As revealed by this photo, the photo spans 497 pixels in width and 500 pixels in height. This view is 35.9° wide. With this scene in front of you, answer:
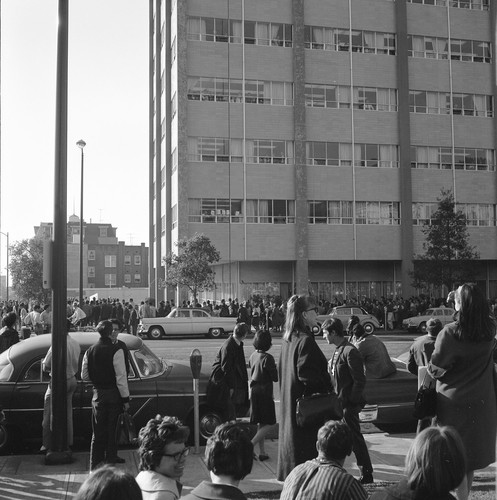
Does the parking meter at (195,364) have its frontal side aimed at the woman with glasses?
yes

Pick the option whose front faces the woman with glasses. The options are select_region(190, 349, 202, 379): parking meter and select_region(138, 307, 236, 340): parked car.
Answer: the parking meter

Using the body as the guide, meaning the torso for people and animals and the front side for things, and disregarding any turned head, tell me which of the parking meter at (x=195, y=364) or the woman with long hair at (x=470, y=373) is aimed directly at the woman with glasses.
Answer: the parking meter

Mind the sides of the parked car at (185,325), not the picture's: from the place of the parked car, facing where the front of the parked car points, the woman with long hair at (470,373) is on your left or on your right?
on your left

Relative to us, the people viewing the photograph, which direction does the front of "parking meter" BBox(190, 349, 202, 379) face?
facing the viewer

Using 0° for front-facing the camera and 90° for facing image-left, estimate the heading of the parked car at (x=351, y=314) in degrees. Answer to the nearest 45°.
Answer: approximately 90°

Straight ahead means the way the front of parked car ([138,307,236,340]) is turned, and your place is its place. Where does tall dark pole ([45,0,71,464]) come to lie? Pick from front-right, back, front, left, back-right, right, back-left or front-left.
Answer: left

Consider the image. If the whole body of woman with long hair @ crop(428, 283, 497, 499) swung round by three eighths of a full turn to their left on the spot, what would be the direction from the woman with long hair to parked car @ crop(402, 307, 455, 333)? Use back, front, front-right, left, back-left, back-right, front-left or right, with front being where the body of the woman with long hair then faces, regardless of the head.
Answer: back

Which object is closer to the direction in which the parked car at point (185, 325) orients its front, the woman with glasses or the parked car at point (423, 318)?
the woman with glasses

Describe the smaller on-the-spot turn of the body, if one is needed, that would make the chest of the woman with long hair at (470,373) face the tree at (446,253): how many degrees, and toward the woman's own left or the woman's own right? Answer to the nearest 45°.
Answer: approximately 45° to the woman's own right

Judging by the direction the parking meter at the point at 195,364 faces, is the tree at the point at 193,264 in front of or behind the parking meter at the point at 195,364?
behind
